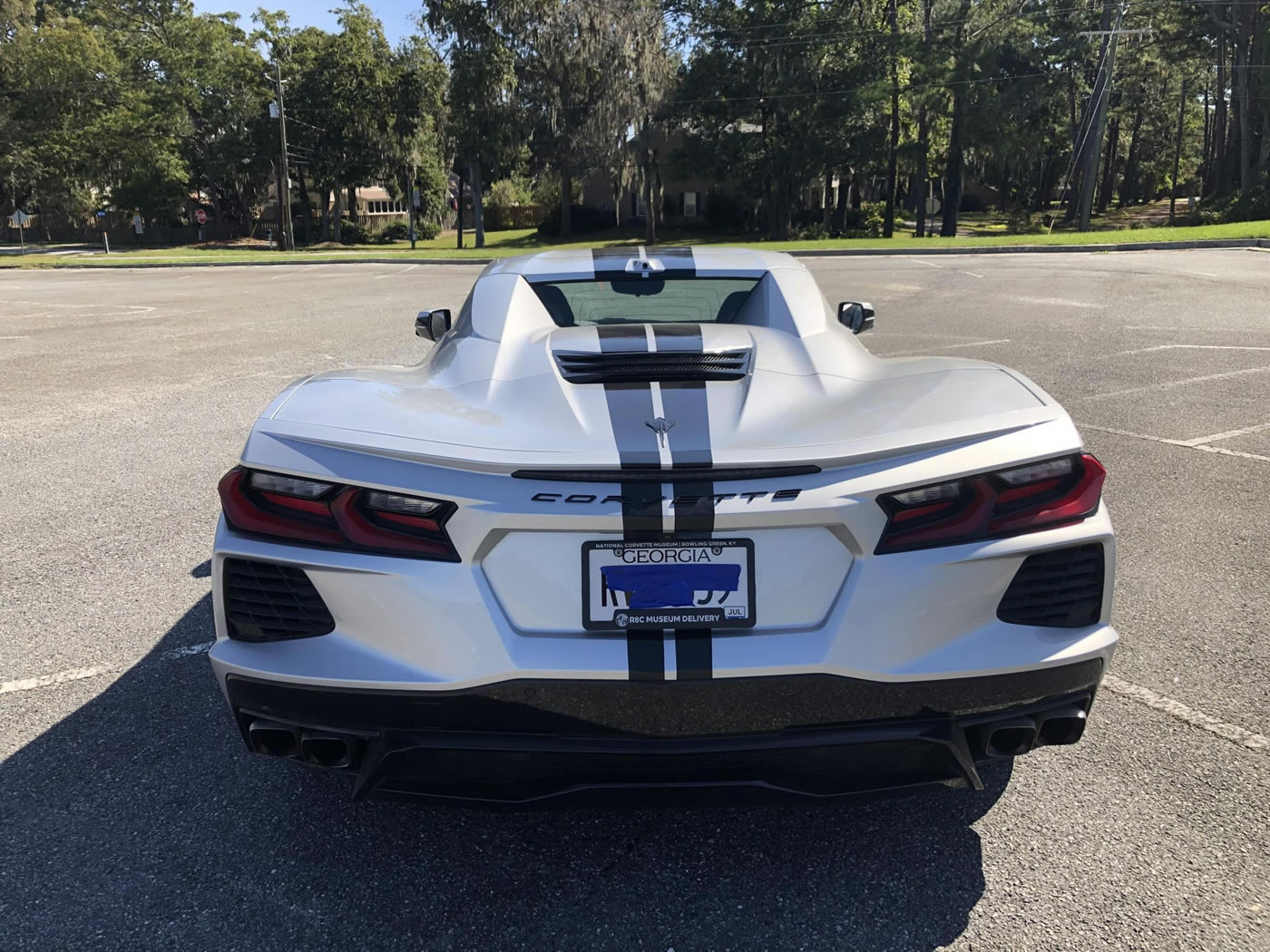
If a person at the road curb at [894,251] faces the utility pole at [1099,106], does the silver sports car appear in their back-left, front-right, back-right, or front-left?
back-right

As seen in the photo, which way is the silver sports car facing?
away from the camera

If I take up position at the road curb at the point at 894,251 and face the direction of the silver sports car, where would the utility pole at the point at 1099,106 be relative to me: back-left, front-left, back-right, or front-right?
back-left

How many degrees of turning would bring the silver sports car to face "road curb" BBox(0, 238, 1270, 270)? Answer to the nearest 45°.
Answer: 0° — it already faces it
